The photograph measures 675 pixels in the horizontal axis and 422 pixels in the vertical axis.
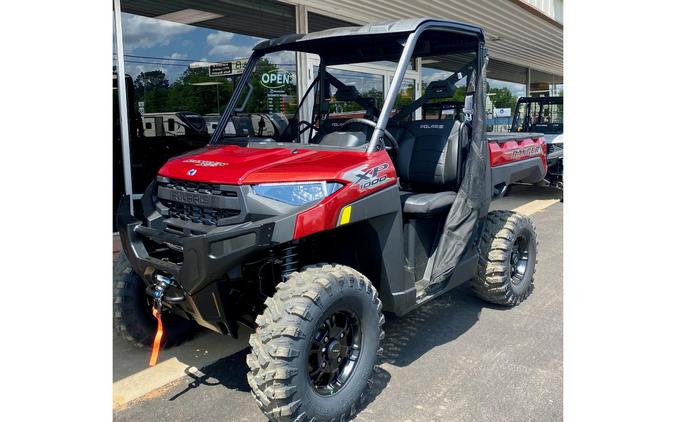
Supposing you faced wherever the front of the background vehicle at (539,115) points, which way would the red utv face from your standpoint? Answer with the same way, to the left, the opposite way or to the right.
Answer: the same way

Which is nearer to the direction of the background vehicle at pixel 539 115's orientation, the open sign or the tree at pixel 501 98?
the open sign

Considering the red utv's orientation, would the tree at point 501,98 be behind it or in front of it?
behind

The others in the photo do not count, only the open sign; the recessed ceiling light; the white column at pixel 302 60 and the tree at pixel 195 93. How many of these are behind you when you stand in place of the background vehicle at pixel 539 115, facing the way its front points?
0

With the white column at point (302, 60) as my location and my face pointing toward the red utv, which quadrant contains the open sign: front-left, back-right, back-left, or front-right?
front-right

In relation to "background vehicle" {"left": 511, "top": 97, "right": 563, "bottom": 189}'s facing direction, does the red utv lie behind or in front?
in front

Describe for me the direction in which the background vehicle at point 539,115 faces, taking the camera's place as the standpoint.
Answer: facing the viewer and to the left of the viewer

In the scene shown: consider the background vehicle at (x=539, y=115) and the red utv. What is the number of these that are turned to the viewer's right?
0

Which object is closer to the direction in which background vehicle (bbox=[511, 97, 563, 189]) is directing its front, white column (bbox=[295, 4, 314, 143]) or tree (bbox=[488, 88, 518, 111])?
the white column

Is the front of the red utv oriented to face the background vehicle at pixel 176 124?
no
